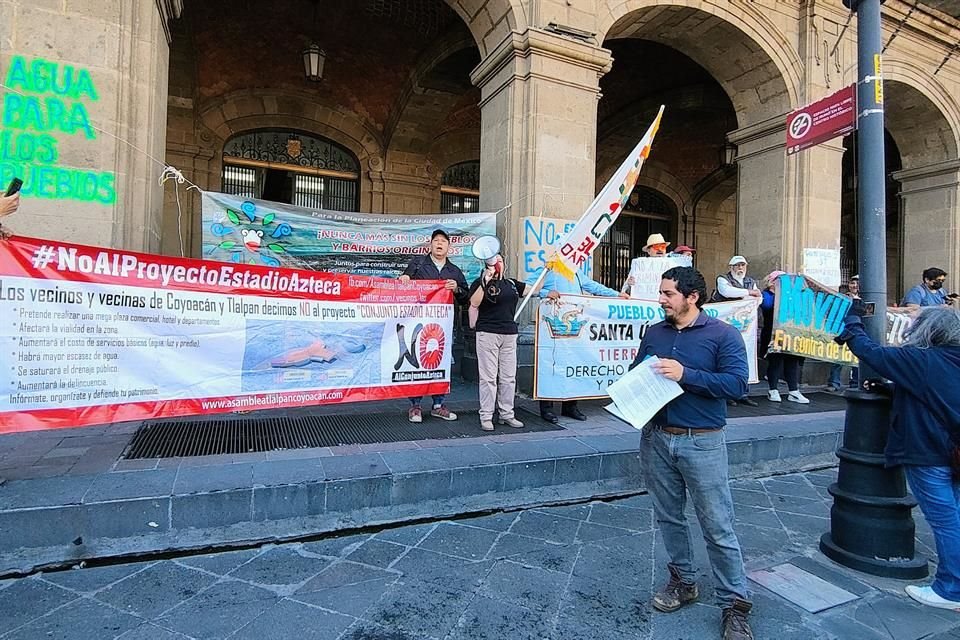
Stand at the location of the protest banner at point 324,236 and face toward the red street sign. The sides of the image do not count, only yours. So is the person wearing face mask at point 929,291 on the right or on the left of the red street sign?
left

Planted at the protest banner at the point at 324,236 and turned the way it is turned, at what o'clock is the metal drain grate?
The metal drain grate is roughly at 12 o'clock from the protest banner.

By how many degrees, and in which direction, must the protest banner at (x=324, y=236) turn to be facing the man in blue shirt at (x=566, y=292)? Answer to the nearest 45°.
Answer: approximately 45° to its left

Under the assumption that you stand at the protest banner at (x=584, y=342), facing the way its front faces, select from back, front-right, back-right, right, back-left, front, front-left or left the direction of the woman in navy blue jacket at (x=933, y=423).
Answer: front-left

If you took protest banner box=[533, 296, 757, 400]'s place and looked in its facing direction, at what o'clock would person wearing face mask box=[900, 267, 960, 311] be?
The person wearing face mask is roughly at 8 o'clock from the protest banner.

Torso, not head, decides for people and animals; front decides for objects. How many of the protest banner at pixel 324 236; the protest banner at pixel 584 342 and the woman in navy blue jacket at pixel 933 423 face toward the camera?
2

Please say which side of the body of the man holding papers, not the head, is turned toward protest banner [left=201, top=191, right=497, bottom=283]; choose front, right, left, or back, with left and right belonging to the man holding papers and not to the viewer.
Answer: right

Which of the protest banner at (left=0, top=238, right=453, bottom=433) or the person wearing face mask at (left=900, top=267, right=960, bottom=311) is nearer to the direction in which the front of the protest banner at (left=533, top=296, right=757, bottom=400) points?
the protest banner

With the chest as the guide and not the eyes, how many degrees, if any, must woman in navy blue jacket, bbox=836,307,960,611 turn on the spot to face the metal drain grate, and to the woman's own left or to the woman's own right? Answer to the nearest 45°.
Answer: approximately 45° to the woman's own left

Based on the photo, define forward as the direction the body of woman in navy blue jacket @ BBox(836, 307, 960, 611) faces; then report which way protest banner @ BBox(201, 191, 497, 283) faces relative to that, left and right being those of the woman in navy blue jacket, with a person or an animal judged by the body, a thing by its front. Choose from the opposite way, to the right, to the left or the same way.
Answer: the opposite way

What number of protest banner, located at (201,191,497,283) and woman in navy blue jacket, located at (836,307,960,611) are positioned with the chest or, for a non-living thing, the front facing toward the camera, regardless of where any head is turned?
1

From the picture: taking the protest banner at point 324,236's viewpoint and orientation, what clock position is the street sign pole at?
The street sign pole is roughly at 11 o'clock from the protest banner.
